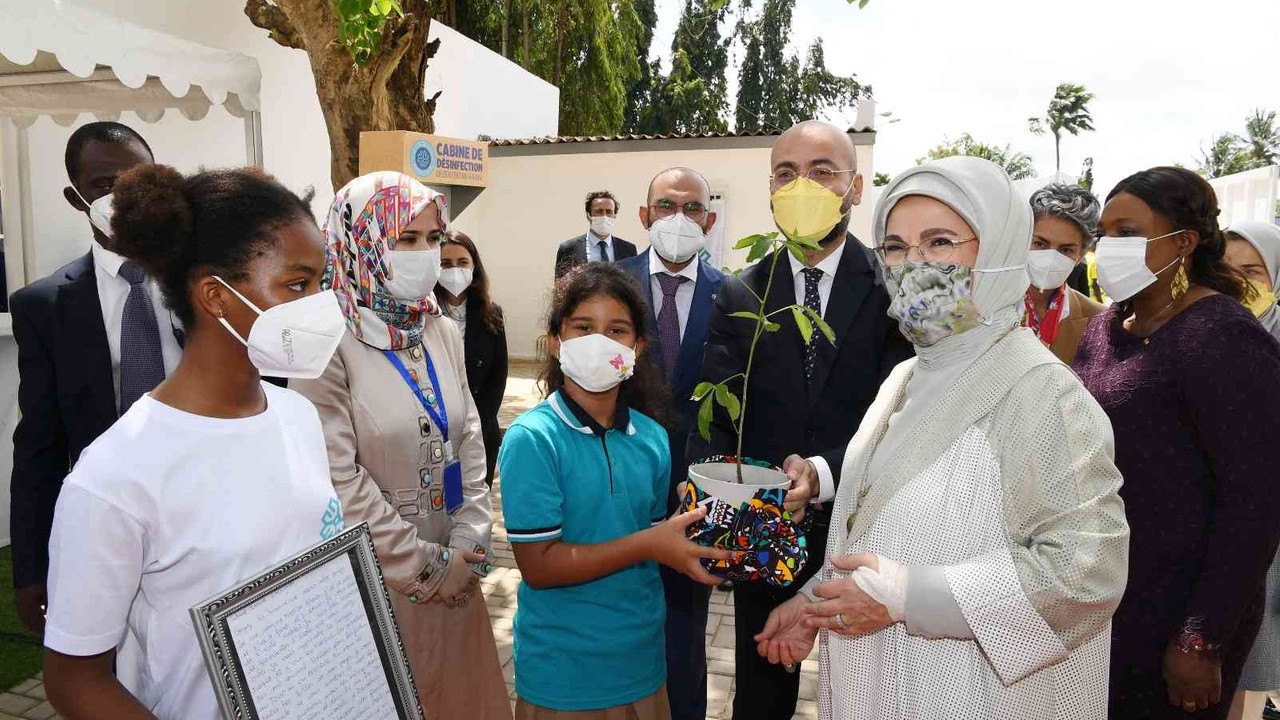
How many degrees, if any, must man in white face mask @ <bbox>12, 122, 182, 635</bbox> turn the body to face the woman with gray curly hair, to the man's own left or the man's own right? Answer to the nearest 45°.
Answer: approximately 45° to the man's own left

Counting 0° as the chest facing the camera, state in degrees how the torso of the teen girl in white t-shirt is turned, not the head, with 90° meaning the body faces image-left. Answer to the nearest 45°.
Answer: approximately 315°

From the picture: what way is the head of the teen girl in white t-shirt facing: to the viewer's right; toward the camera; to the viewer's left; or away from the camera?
to the viewer's right

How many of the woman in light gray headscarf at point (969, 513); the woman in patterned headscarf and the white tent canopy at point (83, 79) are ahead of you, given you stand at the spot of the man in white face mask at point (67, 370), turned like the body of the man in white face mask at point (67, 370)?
2

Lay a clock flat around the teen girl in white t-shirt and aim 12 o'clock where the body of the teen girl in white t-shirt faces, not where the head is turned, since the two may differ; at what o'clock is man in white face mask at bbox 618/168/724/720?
The man in white face mask is roughly at 9 o'clock from the teen girl in white t-shirt.

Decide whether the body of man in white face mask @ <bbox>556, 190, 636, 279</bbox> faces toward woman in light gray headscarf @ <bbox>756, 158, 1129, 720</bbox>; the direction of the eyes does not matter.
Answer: yes

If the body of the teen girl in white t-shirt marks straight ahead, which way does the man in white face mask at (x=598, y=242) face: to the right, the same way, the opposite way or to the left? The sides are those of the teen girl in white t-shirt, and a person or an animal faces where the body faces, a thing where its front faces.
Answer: to the right

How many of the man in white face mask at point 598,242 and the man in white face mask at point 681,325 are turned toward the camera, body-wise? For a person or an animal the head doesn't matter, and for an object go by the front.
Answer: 2

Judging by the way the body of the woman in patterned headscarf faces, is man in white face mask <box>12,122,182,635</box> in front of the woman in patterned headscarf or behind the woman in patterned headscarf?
behind

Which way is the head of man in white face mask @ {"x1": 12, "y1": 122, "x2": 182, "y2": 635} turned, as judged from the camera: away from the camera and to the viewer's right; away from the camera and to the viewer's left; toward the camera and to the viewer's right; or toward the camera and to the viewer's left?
toward the camera and to the viewer's right

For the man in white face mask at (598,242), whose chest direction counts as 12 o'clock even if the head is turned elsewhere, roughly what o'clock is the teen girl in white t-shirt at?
The teen girl in white t-shirt is roughly at 12 o'clock from the man in white face mask.
